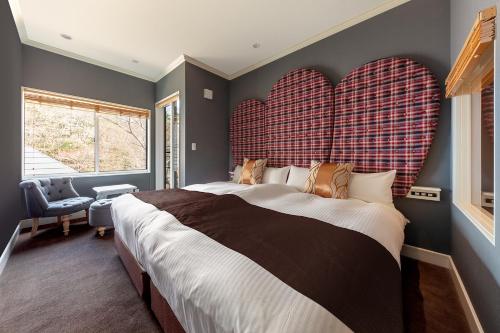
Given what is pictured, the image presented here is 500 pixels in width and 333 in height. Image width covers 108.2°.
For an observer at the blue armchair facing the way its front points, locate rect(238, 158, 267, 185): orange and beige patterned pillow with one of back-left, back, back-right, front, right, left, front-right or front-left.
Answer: front

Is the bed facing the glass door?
no

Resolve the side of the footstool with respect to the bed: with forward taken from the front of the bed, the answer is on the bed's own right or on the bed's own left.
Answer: on the bed's own right

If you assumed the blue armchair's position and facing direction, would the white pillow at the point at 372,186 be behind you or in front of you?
in front

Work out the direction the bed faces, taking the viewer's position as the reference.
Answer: facing the viewer and to the left of the viewer

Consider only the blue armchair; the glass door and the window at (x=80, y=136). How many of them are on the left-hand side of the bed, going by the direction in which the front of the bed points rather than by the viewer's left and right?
0

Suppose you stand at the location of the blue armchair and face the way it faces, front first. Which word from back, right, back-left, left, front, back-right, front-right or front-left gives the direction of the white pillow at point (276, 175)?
front

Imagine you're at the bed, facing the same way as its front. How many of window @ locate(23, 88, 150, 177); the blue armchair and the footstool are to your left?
0

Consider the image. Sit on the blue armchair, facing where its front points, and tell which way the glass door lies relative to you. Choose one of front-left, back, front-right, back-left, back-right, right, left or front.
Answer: front-left

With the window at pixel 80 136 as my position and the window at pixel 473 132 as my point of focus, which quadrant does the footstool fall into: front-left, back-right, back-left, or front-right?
front-right

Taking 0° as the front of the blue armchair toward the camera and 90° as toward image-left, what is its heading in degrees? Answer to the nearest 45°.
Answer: approximately 315°

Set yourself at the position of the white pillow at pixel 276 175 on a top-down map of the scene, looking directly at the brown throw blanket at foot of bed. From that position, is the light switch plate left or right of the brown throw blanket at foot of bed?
left

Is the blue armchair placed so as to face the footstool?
yes

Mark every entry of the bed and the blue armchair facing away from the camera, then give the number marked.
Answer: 0
